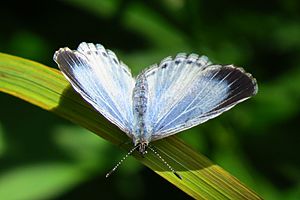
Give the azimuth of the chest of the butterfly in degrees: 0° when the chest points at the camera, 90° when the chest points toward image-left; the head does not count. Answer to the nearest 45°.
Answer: approximately 0°
